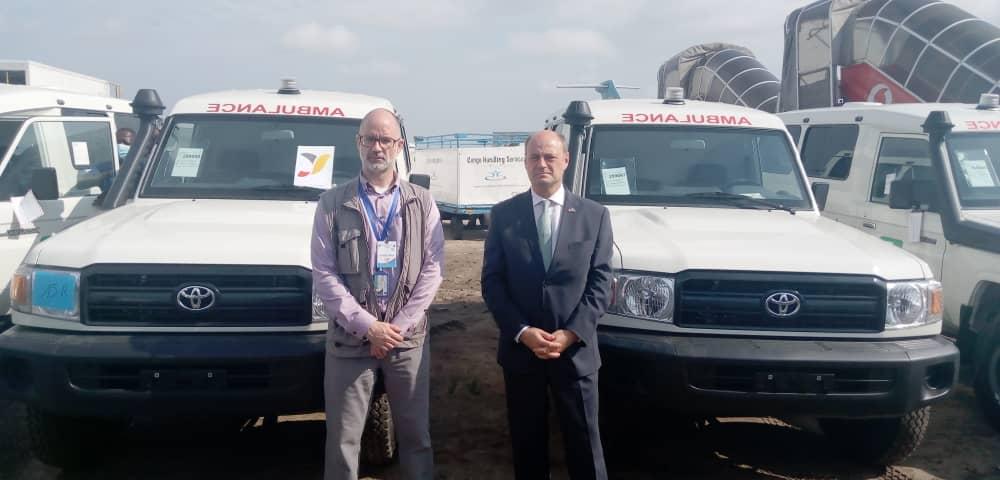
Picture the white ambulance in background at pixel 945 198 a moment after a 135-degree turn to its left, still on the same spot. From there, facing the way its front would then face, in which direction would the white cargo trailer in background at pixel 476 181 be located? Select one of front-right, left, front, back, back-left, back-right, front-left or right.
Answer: front-left

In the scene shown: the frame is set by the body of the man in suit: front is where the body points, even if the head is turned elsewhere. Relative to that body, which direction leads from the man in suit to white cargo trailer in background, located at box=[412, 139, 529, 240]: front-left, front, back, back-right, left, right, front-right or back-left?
back

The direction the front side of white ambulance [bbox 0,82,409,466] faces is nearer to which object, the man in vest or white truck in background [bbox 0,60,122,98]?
the man in vest

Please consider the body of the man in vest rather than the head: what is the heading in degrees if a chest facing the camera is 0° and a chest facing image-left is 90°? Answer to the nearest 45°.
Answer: approximately 0°

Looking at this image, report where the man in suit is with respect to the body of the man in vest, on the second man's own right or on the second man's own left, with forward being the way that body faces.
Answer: on the second man's own left
